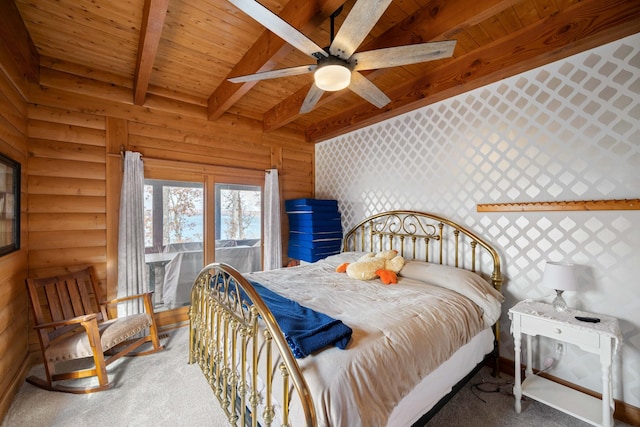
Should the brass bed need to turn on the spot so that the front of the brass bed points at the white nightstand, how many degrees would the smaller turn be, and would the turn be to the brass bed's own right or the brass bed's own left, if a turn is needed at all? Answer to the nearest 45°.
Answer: approximately 135° to the brass bed's own left

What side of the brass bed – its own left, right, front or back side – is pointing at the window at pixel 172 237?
right

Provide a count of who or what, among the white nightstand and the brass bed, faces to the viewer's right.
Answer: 0

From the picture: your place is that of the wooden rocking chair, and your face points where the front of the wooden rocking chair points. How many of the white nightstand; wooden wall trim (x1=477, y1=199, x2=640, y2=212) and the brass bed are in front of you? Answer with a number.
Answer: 3

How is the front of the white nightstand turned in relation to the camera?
facing the viewer and to the left of the viewer

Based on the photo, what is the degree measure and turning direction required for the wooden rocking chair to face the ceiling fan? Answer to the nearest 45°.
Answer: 0° — it already faces it

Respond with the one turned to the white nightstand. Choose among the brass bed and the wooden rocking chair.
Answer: the wooden rocking chair

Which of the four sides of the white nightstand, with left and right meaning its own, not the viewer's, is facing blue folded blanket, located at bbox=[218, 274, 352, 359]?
front

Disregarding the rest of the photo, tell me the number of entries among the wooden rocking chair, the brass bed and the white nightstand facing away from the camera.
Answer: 0

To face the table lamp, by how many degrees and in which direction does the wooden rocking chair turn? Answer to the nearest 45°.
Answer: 0° — it already faces it

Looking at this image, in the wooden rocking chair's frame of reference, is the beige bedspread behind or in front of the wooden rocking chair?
in front

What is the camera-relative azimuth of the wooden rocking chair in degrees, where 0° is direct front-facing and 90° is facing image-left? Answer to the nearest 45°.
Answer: approximately 315°

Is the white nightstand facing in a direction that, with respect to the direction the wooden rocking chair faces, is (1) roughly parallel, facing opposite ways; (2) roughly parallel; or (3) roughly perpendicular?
roughly parallel, facing opposite ways

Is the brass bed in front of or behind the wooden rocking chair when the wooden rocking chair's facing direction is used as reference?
in front

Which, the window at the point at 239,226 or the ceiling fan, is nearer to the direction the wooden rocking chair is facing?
the ceiling fan

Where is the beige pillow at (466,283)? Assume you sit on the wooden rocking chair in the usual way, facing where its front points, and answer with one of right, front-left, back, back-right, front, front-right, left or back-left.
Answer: front
